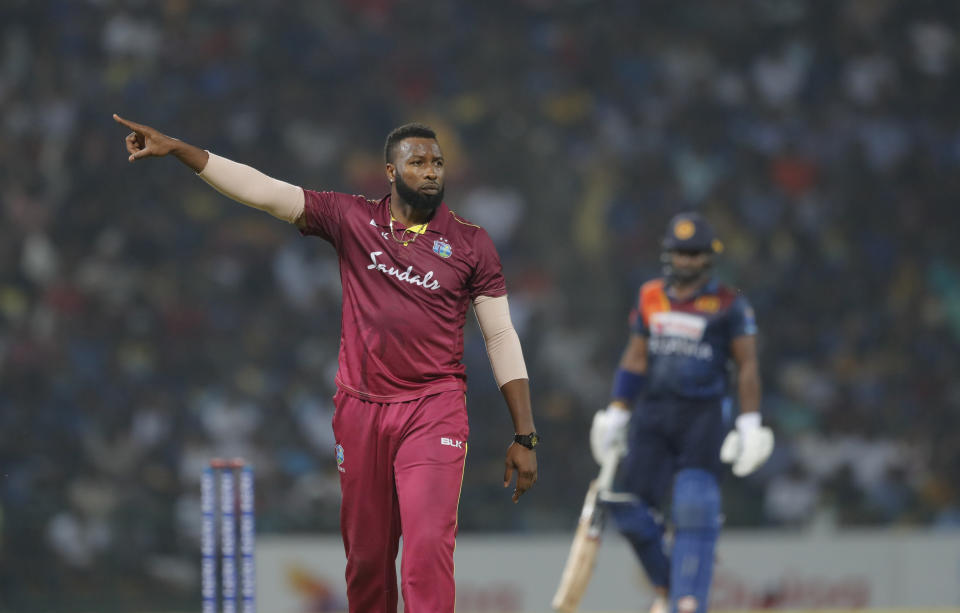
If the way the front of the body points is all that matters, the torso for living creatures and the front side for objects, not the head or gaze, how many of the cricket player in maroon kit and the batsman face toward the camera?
2

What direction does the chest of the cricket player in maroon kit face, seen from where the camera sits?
toward the camera

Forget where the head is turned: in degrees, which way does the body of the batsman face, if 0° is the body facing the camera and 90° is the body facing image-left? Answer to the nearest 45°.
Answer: approximately 0°

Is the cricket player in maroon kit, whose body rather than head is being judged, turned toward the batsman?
no

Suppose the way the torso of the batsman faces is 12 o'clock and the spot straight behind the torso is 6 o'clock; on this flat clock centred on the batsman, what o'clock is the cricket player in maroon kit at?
The cricket player in maroon kit is roughly at 1 o'clock from the batsman.

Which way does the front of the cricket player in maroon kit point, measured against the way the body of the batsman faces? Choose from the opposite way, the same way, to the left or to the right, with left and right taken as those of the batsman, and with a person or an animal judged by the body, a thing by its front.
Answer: the same way
